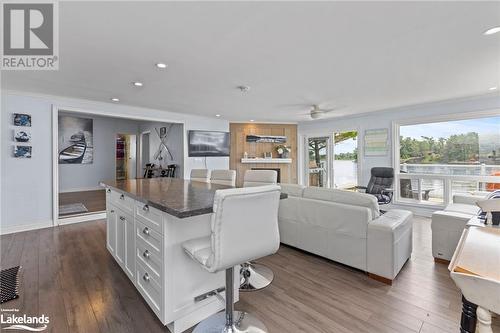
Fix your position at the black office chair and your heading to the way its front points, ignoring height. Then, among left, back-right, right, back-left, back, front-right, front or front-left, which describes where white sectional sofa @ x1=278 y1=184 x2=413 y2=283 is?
front-left

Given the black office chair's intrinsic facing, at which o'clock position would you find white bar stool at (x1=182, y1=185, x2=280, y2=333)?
The white bar stool is roughly at 11 o'clock from the black office chair.

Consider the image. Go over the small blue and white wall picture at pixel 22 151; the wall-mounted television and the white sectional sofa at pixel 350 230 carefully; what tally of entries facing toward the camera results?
2

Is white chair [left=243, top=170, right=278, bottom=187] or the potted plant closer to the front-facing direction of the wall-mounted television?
the white chair

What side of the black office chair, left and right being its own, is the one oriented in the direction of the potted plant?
right

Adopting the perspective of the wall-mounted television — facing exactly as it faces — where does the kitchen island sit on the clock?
The kitchen island is roughly at 12 o'clock from the wall-mounted television.

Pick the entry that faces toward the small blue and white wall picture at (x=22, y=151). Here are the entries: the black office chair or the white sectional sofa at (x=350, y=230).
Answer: the black office chair

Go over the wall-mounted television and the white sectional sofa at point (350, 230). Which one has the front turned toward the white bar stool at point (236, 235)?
the wall-mounted television

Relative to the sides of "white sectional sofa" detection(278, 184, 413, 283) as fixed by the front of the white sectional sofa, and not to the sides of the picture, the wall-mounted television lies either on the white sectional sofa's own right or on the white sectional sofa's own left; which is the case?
on the white sectional sofa's own left

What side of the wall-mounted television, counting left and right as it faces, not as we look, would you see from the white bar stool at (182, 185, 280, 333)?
front
